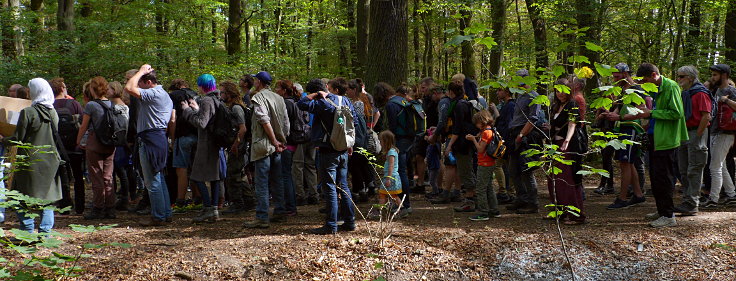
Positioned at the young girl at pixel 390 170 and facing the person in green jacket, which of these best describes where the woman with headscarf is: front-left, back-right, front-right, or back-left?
back-right

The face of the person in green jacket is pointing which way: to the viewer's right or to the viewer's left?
to the viewer's left

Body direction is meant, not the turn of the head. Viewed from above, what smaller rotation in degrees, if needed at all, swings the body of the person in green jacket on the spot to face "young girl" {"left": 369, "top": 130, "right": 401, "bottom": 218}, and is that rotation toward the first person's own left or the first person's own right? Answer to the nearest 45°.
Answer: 0° — they already face them

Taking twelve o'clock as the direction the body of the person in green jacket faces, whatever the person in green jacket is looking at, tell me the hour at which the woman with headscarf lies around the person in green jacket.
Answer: The woman with headscarf is roughly at 11 o'clock from the person in green jacket.

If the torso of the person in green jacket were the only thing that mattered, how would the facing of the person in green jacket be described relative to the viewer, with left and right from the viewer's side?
facing to the left of the viewer
